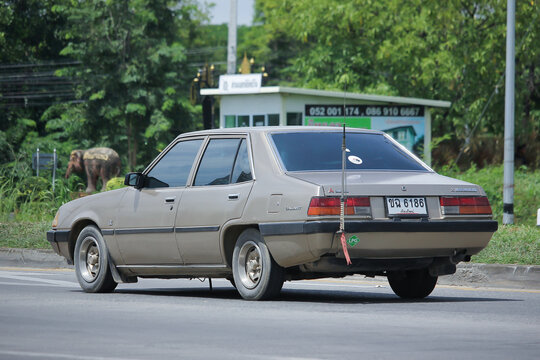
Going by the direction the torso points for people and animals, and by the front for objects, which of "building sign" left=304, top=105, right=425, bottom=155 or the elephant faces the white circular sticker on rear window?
the building sign

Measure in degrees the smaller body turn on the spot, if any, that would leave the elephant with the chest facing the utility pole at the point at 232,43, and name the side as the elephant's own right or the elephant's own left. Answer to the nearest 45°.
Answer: approximately 135° to the elephant's own right

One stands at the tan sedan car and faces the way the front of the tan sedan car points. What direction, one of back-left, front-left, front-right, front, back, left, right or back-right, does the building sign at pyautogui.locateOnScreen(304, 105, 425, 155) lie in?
front-right

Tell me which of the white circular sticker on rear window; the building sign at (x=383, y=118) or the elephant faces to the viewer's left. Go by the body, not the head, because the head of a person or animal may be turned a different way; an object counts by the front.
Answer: the elephant

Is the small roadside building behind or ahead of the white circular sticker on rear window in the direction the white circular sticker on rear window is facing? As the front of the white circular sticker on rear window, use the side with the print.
behind

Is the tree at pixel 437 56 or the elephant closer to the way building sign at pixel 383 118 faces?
the elephant

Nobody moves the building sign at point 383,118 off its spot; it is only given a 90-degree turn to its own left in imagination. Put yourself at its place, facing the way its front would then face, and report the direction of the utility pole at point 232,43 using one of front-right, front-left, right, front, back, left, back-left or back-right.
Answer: back-left

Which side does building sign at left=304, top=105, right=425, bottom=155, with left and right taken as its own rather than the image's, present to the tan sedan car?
front

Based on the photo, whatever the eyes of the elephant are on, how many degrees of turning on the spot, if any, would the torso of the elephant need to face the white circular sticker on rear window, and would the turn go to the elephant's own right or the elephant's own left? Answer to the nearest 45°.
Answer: approximately 90° to the elephant's own left

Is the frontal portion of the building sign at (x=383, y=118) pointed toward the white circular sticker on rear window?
yes

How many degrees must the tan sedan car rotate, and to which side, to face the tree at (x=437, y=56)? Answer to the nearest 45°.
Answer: approximately 45° to its right

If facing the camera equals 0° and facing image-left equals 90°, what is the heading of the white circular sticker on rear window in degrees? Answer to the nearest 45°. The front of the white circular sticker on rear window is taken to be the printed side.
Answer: approximately 315°

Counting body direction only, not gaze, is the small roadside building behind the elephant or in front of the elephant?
behind

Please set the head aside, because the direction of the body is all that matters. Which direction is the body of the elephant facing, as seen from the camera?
to the viewer's left

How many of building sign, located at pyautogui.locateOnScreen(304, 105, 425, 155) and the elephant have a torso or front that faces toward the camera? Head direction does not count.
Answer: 1

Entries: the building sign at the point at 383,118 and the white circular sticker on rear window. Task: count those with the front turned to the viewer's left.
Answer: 0
